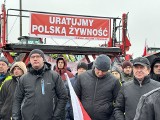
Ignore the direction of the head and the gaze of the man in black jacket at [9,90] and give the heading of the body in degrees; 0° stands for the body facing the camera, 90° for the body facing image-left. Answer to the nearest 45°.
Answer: approximately 0°

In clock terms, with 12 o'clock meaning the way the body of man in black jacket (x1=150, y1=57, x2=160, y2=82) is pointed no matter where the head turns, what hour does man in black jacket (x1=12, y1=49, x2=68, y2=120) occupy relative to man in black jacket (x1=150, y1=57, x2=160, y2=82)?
man in black jacket (x1=12, y1=49, x2=68, y2=120) is roughly at 2 o'clock from man in black jacket (x1=150, y1=57, x2=160, y2=82).

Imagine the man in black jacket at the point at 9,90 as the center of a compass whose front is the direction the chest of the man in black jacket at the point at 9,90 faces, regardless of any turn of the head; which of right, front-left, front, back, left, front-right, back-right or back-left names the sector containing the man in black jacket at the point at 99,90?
front-left

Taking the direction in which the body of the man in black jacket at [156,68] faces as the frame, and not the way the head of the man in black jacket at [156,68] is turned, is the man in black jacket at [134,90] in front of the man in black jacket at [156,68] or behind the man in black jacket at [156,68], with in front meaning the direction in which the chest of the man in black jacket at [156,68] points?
in front

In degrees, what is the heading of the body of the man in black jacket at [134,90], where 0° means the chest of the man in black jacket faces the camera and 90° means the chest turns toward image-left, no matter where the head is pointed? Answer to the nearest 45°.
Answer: approximately 0°

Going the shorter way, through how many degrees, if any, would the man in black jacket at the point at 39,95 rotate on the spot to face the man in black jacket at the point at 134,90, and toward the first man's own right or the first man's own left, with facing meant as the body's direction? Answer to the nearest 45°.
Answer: approximately 45° to the first man's own left

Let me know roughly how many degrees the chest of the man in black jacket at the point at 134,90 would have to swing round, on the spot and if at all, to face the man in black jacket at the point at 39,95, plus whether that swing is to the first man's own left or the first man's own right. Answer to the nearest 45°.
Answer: approximately 90° to the first man's own right
